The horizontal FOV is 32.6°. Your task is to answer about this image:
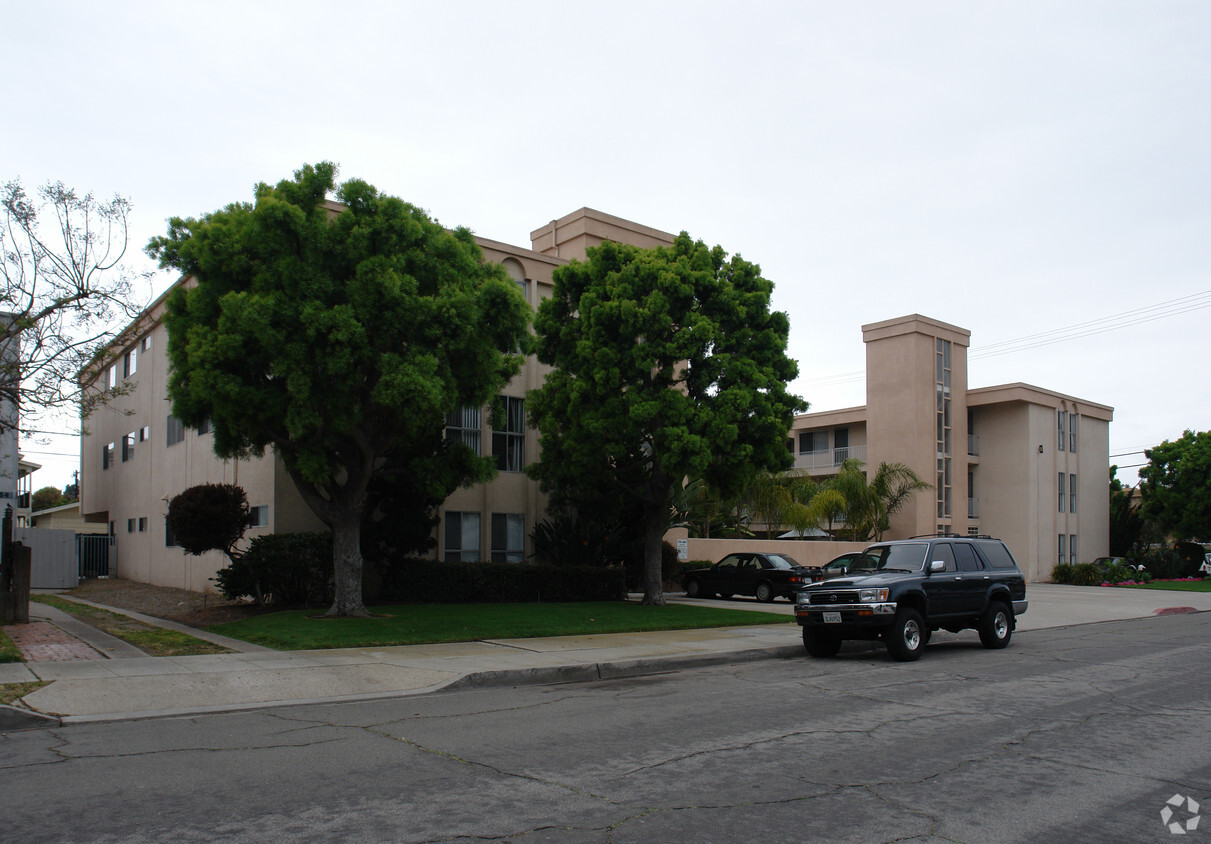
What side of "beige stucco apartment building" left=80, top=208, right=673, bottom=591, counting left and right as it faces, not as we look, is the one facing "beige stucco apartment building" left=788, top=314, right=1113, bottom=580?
left

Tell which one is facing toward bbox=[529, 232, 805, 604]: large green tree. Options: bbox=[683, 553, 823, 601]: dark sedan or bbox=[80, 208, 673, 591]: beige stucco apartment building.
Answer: the beige stucco apartment building

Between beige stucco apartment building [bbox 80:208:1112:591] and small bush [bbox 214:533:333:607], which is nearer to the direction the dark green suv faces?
the small bush

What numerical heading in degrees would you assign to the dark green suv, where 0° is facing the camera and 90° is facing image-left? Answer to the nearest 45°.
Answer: approximately 45°
